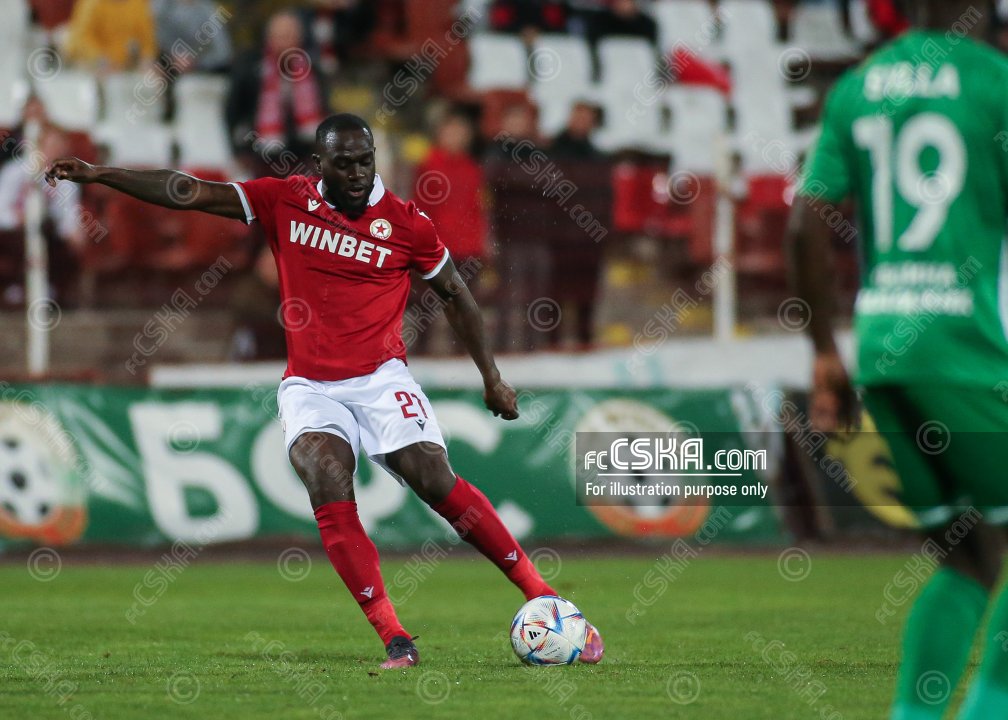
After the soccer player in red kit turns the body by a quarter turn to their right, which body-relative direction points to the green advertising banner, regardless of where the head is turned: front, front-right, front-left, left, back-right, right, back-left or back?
right

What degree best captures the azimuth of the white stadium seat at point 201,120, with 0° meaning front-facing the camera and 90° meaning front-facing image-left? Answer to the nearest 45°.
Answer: approximately 0°

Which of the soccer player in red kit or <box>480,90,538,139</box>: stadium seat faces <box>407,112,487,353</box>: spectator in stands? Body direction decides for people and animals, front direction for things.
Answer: the stadium seat

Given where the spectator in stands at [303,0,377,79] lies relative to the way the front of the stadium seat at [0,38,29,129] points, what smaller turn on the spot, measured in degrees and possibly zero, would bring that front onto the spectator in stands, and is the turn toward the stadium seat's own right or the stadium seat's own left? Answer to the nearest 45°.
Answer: approximately 90° to the stadium seat's own left

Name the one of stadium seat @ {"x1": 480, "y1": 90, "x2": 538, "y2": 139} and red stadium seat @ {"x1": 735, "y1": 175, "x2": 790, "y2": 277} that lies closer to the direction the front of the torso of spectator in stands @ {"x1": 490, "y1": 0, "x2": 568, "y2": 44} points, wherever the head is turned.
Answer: the stadium seat

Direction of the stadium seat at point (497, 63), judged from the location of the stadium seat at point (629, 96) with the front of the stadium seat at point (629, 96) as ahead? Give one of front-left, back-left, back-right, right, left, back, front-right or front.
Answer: right

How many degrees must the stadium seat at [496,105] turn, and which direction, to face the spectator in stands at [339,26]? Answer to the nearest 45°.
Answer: approximately 90° to its right

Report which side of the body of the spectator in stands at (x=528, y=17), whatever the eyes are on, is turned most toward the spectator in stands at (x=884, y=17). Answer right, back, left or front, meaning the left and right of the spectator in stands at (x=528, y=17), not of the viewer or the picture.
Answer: left

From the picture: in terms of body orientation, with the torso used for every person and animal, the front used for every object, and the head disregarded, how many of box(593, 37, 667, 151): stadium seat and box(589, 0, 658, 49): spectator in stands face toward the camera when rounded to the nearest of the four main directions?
2
